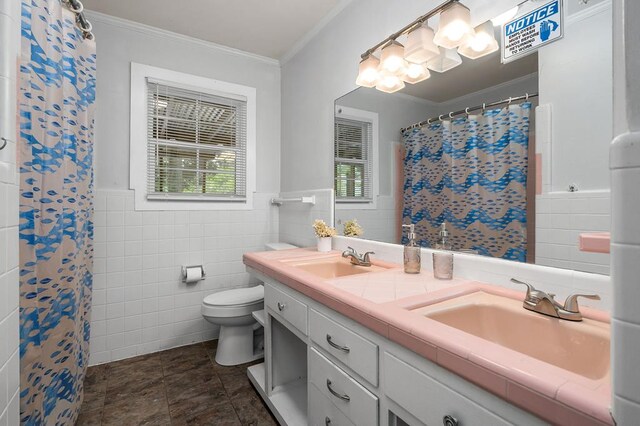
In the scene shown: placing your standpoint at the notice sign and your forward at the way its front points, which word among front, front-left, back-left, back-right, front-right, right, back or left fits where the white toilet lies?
front-right

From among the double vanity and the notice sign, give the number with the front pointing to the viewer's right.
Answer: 0

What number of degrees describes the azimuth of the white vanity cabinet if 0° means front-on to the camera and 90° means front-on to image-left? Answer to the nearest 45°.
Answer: approximately 45°

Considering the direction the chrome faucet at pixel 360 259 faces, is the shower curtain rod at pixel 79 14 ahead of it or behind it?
ahead

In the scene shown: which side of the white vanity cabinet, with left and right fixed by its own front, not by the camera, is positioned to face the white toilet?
right

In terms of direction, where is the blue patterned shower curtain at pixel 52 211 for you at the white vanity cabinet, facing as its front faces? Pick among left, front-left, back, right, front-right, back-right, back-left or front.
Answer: front-right
